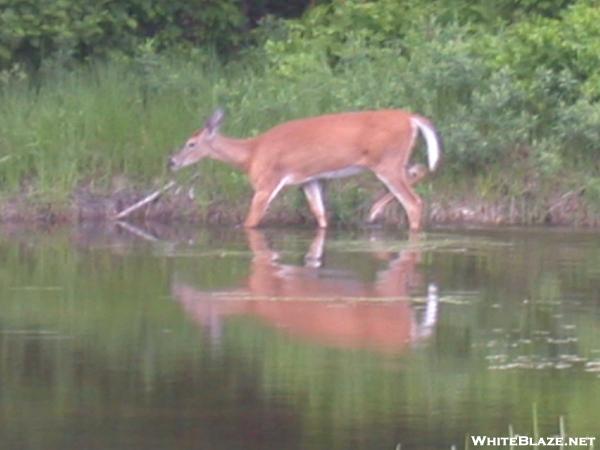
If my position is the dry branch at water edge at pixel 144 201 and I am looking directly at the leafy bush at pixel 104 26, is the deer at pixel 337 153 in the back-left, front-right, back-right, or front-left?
back-right

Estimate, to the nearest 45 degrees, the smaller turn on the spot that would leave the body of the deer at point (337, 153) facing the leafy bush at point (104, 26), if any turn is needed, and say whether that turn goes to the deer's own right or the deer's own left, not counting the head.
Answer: approximately 45° to the deer's own right

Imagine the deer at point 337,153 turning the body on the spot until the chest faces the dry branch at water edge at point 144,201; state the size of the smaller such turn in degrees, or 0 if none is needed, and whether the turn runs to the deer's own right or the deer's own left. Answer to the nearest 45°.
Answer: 0° — it already faces it

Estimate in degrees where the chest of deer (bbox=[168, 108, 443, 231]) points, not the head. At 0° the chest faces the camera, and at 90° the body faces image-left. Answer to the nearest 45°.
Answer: approximately 90°
